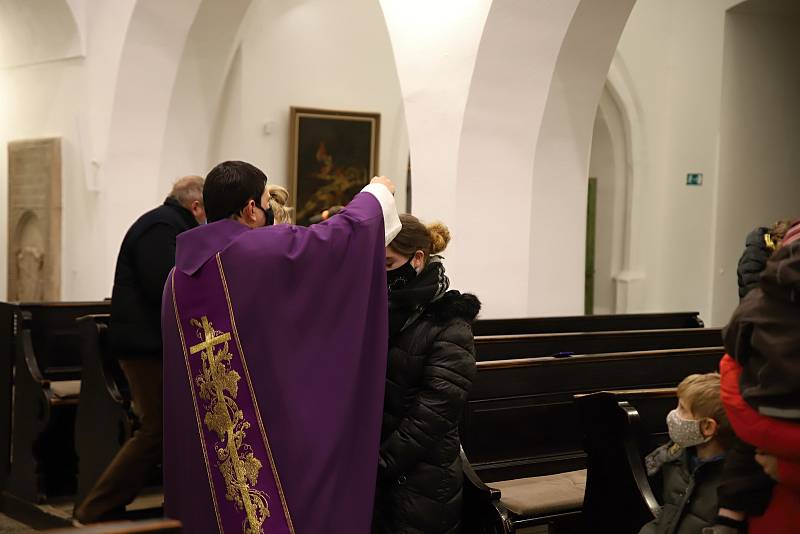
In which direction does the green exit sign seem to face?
toward the camera

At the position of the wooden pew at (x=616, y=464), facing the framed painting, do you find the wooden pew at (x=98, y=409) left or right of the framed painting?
left

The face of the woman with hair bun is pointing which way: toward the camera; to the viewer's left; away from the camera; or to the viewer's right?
to the viewer's left

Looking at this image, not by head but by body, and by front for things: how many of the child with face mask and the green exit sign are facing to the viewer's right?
0

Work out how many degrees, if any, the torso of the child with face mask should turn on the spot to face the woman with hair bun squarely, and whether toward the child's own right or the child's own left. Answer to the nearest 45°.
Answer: approximately 45° to the child's own right

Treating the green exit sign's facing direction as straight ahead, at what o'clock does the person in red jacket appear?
The person in red jacket is roughly at 12 o'clock from the green exit sign.

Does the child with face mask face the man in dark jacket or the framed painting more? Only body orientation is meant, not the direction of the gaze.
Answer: the man in dark jacket

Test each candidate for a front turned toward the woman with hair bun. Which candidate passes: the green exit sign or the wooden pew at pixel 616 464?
the green exit sign

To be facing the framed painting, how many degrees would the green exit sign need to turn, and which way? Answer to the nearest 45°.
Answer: approximately 90° to its right

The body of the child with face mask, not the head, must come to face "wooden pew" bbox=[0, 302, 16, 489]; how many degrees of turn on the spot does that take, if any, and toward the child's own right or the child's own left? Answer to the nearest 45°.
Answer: approximately 90° to the child's own right
